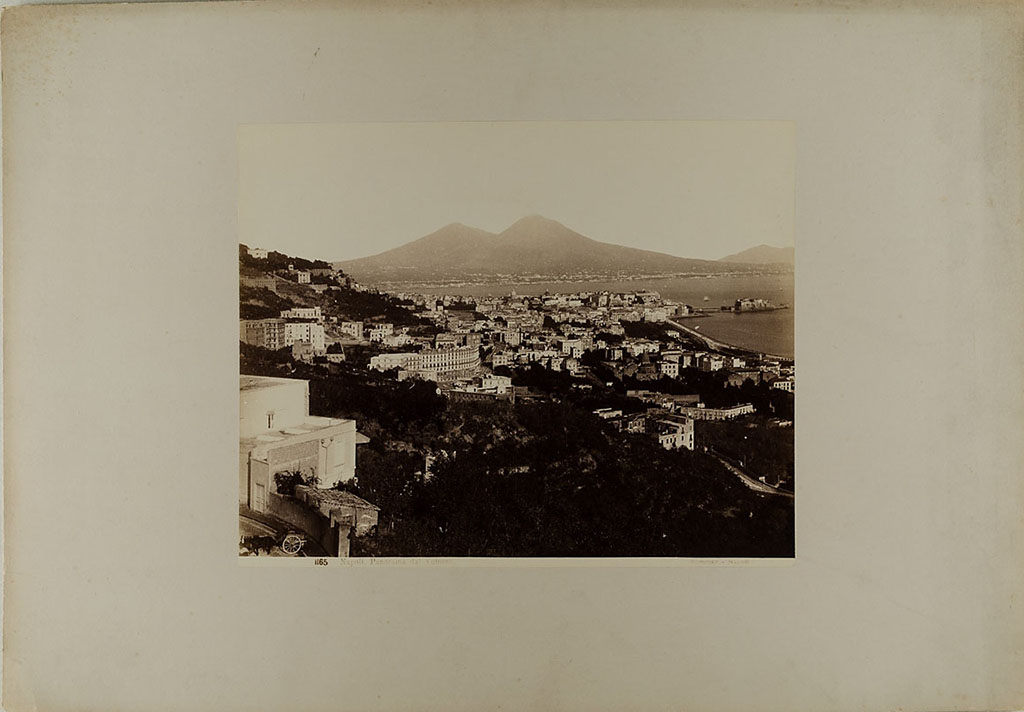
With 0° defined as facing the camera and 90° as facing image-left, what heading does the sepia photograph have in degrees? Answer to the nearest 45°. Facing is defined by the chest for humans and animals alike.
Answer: approximately 0°
